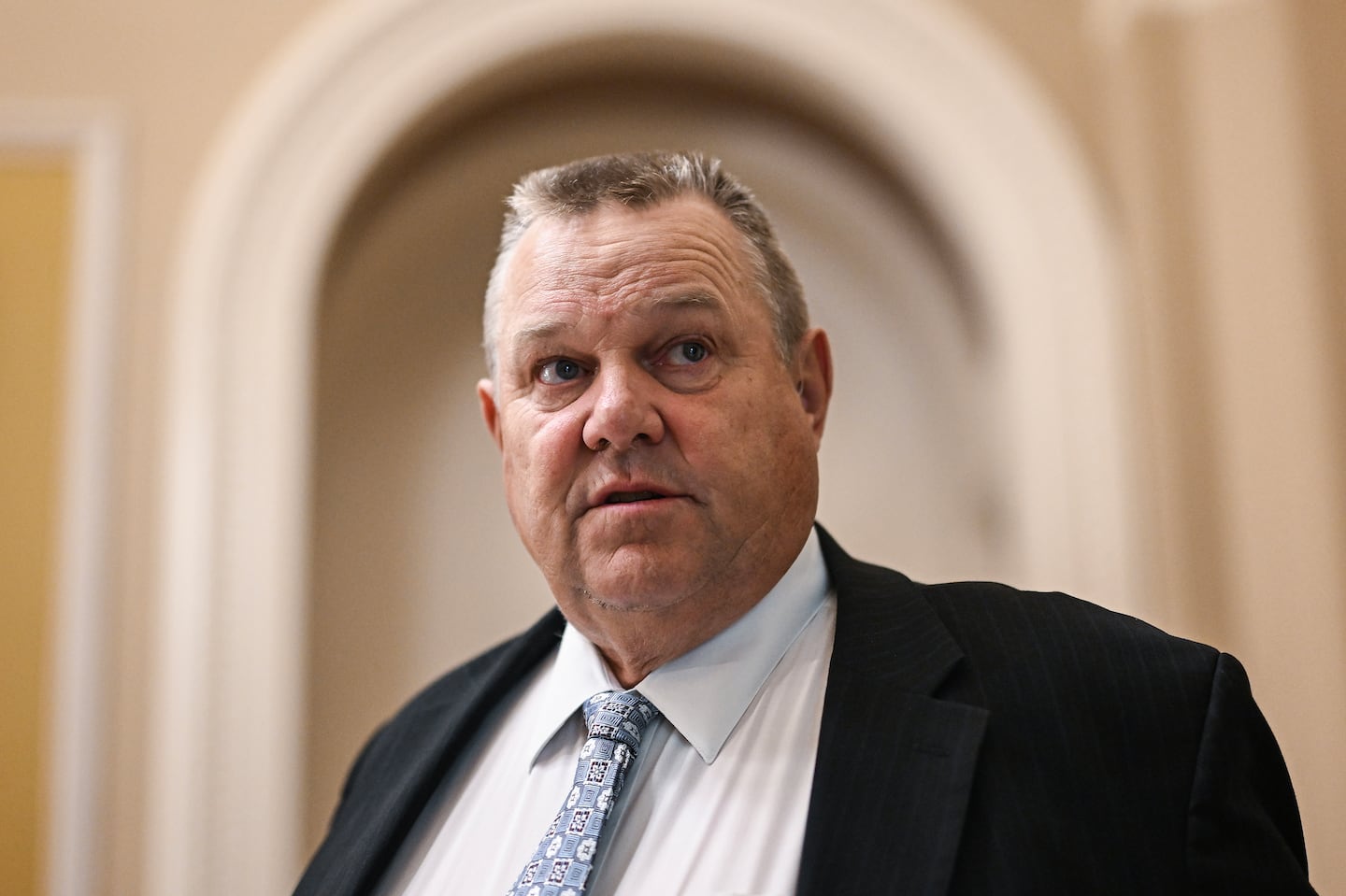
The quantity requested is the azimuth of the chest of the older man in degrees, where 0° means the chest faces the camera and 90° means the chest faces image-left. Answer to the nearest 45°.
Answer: approximately 45°

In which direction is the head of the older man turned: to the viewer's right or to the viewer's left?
to the viewer's left

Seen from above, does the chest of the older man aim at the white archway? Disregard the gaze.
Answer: no
